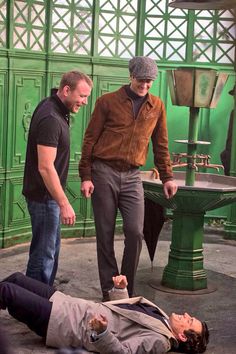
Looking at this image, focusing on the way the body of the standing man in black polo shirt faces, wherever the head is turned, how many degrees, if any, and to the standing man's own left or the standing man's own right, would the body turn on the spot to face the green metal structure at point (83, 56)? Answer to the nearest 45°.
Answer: approximately 90° to the standing man's own left

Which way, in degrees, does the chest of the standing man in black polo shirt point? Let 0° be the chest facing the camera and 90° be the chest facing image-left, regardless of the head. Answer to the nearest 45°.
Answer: approximately 270°

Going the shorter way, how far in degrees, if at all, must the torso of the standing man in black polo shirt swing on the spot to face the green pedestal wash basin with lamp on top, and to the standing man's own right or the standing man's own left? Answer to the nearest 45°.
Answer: approximately 45° to the standing man's own left
